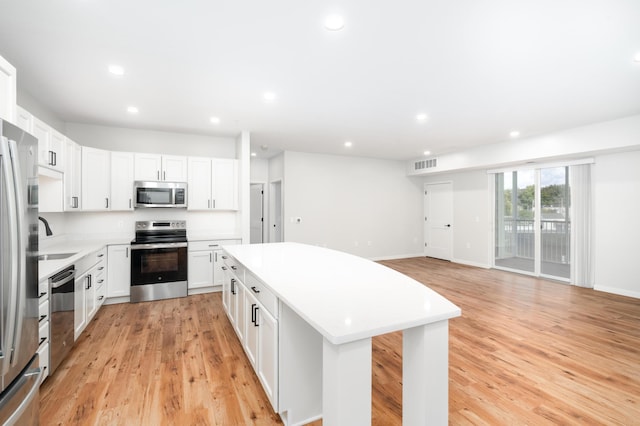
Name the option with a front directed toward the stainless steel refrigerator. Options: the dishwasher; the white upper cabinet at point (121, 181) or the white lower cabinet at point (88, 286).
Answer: the white upper cabinet

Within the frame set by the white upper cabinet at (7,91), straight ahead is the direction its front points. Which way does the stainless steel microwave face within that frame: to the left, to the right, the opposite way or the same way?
to the right

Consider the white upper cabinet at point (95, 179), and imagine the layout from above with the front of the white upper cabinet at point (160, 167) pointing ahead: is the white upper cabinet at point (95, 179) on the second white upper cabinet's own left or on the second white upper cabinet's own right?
on the second white upper cabinet's own right

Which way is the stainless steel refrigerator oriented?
to the viewer's right

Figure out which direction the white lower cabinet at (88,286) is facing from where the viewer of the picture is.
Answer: facing to the right of the viewer
